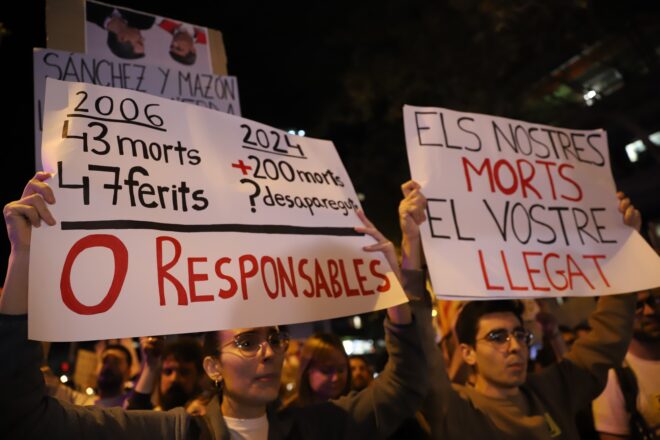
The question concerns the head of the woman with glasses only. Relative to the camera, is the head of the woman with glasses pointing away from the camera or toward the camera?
toward the camera

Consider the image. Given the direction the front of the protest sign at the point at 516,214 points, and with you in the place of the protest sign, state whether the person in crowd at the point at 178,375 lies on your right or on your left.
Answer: on your right

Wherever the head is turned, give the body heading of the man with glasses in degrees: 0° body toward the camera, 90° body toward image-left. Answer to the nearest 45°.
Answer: approximately 315°

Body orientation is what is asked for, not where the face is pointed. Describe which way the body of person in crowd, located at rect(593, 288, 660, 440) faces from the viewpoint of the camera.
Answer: toward the camera

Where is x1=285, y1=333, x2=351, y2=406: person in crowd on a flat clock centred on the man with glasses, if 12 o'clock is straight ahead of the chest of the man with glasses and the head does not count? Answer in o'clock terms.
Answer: The person in crowd is roughly at 5 o'clock from the man with glasses.

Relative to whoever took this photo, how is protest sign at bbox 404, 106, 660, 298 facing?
facing the viewer

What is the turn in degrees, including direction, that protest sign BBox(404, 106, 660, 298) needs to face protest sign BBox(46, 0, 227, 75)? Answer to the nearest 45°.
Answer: approximately 90° to its right

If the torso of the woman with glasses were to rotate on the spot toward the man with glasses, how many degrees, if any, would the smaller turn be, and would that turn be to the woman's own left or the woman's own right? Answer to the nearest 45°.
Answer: approximately 45° to the woman's own left

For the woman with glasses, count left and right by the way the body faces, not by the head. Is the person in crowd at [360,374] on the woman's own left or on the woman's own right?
on the woman's own left

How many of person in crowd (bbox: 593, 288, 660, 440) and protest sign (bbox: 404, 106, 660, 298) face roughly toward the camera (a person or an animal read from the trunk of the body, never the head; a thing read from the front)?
2
